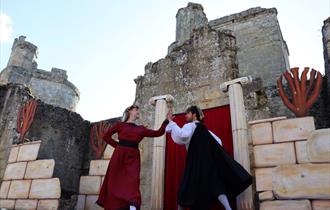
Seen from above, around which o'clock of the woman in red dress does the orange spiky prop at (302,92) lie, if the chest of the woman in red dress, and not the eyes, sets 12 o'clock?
The orange spiky prop is roughly at 11 o'clock from the woman in red dress.

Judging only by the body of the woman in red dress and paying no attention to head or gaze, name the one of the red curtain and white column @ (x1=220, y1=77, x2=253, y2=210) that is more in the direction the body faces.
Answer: the white column

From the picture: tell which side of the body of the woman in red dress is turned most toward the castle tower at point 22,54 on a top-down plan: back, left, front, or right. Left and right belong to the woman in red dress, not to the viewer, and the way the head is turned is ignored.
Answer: back

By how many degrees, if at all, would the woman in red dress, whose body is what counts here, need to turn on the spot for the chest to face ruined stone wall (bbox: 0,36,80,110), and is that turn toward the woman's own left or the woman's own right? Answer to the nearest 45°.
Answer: approximately 180°

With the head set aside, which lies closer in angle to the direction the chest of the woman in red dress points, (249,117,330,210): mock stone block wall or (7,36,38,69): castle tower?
the mock stone block wall

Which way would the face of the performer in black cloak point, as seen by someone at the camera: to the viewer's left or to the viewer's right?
to the viewer's left

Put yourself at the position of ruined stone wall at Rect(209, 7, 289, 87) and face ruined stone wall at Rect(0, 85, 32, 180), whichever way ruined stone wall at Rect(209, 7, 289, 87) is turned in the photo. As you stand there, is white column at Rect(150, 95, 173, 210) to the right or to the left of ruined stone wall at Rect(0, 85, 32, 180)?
left

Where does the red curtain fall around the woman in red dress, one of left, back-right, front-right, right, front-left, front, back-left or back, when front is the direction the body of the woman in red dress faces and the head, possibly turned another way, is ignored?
left

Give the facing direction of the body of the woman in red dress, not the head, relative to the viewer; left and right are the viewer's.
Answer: facing the viewer and to the right of the viewer

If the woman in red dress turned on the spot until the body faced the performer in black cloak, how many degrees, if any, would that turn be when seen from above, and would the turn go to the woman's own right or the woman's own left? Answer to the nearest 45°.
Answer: approximately 45° to the woman's own left

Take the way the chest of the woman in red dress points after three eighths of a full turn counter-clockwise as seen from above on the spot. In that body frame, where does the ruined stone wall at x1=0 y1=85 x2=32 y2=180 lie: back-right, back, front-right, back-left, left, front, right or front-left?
front-left
